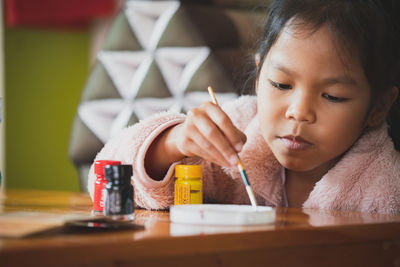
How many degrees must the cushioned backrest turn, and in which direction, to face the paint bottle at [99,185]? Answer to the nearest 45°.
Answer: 0° — it already faces it

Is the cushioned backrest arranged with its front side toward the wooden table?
yes

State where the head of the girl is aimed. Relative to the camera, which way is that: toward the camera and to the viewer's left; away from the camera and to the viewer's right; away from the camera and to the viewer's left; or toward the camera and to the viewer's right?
toward the camera and to the viewer's left

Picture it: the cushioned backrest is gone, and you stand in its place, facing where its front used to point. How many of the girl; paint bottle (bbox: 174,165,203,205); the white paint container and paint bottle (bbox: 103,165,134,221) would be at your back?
0

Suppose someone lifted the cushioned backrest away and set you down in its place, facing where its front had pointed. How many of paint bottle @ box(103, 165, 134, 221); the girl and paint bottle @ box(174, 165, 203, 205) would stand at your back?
0

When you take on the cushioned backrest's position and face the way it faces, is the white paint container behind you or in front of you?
in front

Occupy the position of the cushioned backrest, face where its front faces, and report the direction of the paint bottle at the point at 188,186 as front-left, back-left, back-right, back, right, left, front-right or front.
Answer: front

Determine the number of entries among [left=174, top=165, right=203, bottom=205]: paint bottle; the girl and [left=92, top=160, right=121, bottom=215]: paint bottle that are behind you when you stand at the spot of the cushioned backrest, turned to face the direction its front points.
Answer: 0

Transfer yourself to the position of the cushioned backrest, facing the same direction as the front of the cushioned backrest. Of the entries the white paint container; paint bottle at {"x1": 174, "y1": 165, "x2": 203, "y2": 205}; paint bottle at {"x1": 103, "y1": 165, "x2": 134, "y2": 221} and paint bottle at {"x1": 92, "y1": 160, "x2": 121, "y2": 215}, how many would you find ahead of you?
4

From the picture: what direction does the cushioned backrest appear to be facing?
toward the camera

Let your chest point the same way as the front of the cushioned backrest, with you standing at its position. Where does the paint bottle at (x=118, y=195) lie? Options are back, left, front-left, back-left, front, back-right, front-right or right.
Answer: front

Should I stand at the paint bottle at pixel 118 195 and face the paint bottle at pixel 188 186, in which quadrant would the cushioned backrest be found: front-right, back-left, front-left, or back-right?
front-left

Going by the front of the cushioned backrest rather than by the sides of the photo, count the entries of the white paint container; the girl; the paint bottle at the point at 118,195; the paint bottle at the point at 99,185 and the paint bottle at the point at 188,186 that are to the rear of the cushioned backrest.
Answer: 0
